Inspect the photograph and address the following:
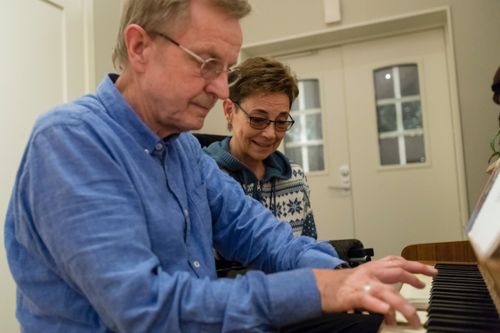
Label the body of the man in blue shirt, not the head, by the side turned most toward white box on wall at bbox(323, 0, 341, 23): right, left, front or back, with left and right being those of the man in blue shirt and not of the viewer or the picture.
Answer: left

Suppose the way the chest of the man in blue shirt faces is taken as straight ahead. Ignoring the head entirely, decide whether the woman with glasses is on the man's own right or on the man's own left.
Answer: on the man's own left

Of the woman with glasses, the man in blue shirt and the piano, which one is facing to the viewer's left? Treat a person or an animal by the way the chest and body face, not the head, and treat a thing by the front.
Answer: the piano

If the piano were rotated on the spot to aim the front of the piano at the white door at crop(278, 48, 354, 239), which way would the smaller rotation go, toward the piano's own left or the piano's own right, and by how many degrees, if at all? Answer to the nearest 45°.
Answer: approximately 90° to the piano's own right

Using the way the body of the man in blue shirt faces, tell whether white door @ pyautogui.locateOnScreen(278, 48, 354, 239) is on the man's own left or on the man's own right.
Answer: on the man's own left

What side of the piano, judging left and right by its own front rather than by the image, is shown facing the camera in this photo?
left

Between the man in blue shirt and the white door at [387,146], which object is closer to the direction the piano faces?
the man in blue shirt

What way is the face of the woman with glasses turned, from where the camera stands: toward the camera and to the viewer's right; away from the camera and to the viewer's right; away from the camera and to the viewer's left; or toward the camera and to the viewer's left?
toward the camera and to the viewer's right

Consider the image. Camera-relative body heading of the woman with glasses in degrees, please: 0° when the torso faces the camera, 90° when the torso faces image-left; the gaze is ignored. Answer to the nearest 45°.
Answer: approximately 315°

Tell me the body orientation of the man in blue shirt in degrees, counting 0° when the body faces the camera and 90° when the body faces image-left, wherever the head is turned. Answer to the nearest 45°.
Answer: approximately 315°
